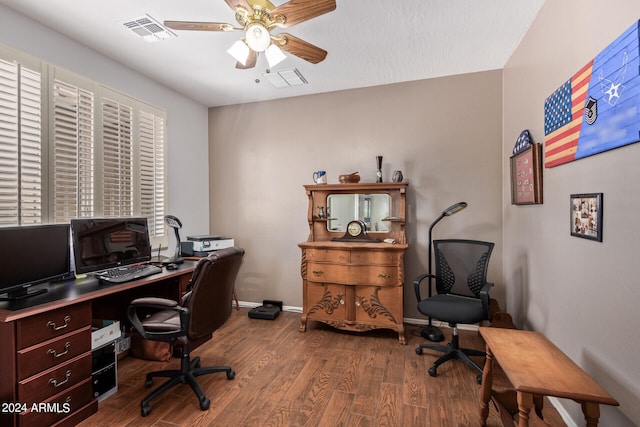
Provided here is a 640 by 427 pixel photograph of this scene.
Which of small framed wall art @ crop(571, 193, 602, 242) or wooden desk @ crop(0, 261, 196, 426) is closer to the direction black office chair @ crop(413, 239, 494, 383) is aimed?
the wooden desk

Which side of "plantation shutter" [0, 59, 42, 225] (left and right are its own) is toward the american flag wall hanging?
front

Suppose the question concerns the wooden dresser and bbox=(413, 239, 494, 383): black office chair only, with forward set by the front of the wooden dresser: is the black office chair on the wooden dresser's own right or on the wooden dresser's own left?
on the wooden dresser's own left

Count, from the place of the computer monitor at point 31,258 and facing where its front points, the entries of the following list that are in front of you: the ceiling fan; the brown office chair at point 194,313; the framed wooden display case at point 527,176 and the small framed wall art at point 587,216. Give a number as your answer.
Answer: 4

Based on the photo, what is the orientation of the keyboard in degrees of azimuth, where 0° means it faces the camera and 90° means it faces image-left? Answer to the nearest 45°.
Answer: approximately 315°

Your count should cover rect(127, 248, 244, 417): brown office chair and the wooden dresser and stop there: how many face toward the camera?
1

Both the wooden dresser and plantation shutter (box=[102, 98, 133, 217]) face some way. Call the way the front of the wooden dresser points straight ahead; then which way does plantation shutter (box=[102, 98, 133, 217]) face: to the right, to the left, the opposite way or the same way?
to the left

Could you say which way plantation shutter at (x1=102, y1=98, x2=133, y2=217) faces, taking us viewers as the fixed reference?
facing the viewer and to the right of the viewer

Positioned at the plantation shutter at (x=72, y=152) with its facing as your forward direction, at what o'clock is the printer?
The printer is roughly at 10 o'clock from the plantation shutter.

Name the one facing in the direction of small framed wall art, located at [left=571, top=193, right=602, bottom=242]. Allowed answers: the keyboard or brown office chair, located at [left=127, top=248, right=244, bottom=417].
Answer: the keyboard

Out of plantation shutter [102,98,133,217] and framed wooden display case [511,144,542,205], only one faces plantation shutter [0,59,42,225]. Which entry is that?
the framed wooden display case
